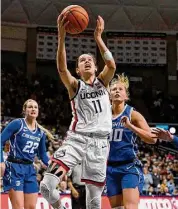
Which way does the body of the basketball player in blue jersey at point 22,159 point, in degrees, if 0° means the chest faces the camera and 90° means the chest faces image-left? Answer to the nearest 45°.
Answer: approximately 315°

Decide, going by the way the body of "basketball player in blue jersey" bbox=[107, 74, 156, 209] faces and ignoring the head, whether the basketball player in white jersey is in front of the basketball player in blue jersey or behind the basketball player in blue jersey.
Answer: in front

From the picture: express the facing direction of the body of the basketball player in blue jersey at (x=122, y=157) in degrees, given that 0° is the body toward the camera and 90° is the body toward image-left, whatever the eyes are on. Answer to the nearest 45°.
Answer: approximately 45°

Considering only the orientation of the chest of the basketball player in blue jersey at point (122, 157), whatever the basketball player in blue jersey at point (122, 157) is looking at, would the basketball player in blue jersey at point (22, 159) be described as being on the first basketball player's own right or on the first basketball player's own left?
on the first basketball player's own right

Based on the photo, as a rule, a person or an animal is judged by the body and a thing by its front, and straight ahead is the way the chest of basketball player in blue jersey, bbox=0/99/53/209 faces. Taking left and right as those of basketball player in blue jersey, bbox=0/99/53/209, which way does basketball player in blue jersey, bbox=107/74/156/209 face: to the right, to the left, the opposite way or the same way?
to the right

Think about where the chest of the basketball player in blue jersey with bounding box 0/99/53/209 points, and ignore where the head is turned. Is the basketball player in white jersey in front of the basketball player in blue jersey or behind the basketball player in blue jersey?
in front
